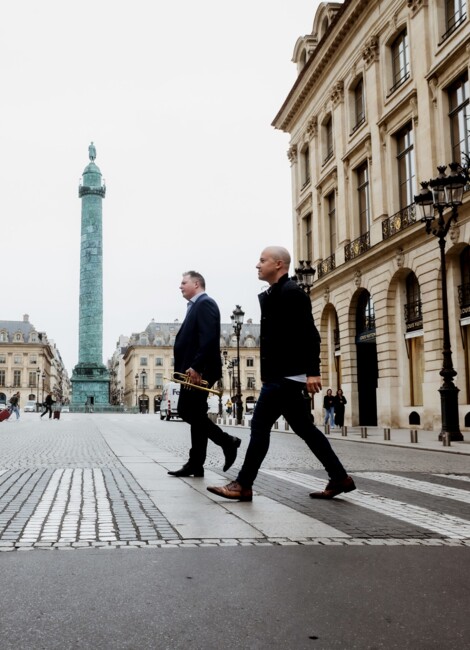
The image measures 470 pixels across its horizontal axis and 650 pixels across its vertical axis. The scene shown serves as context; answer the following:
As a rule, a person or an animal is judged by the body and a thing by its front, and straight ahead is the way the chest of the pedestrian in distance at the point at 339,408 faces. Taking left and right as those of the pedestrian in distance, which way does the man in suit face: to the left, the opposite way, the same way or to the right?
to the right

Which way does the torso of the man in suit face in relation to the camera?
to the viewer's left

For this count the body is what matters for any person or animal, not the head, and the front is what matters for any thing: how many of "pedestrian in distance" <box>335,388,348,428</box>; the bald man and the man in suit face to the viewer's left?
2

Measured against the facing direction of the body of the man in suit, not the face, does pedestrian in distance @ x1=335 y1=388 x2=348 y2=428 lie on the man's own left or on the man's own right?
on the man's own right

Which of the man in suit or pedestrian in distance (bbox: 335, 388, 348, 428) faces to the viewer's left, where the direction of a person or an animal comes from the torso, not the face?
the man in suit

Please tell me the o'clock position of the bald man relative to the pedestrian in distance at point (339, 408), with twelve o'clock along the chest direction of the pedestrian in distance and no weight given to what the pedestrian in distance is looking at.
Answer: The bald man is roughly at 12 o'clock from the pedestrian in distance.

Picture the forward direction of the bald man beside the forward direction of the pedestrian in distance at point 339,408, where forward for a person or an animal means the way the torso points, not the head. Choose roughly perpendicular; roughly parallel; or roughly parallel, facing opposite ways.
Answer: roughly perpendicular

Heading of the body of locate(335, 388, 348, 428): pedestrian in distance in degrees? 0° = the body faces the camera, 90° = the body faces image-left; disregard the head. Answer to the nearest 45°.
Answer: approximately 0°

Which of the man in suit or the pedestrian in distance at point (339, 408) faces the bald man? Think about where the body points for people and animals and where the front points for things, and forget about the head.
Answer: the pedestrian in distance

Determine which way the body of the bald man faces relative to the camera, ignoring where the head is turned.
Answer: to the viewer's left
